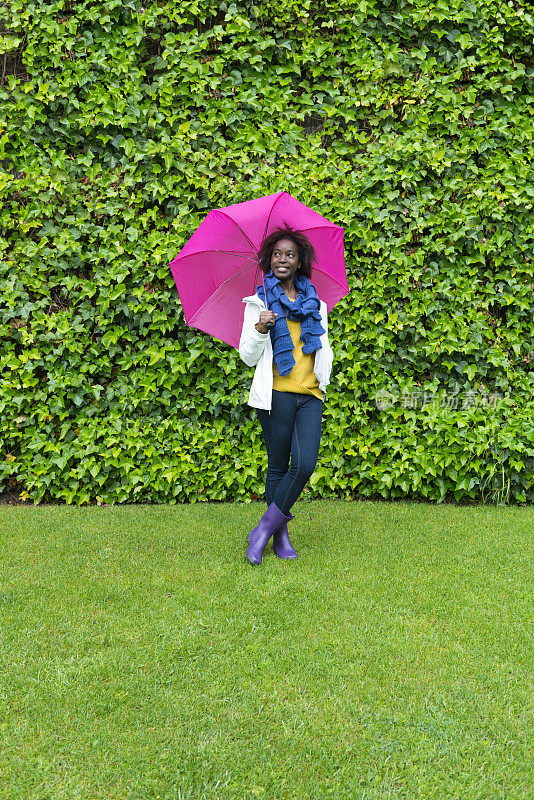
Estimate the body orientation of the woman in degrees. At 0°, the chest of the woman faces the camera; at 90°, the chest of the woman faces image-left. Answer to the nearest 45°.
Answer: approximately 0°
